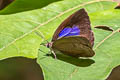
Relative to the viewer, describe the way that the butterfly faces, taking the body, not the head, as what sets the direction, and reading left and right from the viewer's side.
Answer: facing to the left of the viewer

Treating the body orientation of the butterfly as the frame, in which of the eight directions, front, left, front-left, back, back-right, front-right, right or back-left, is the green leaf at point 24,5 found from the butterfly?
front-right
